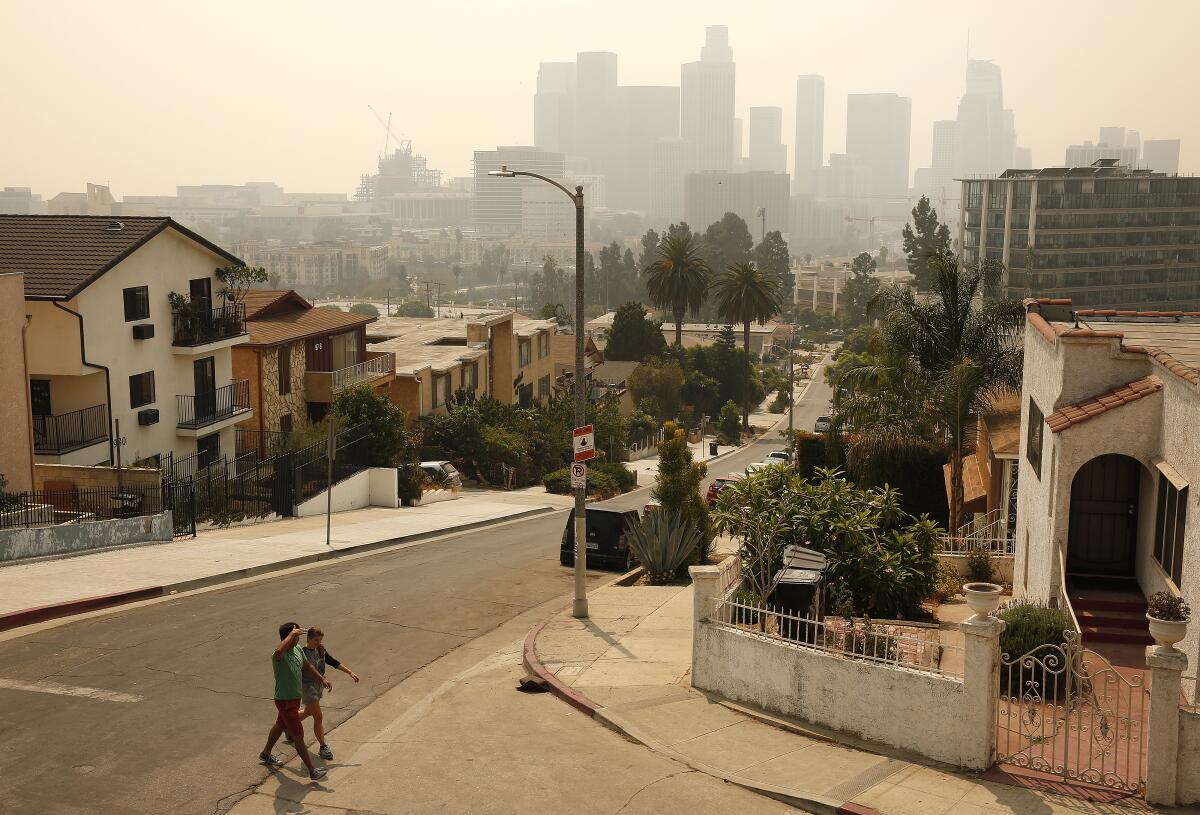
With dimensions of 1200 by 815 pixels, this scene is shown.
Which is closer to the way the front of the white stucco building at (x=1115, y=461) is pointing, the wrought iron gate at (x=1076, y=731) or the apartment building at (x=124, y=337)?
the wrought iron gate

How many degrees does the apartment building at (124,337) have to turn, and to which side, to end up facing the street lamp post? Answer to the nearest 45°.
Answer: approximately 45° to its right

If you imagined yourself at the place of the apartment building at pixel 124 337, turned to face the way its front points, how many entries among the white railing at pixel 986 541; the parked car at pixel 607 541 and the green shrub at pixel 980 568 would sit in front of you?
3

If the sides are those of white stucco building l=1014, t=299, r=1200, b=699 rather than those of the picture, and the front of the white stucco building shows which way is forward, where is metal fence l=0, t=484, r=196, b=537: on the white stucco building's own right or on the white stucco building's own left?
on the white stucco building's own right

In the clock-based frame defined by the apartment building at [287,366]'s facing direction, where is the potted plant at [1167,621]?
The potted plant is roughly at 1 o'clock from the apartment building.

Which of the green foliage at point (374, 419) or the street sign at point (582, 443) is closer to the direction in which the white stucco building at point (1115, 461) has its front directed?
the street sign

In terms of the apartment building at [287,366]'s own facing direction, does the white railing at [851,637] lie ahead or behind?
ahead

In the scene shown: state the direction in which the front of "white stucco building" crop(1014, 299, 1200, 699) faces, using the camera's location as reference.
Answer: facing the viewer

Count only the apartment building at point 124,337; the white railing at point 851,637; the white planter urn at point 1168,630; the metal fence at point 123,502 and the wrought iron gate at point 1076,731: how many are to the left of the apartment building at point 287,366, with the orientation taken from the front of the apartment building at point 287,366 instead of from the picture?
0

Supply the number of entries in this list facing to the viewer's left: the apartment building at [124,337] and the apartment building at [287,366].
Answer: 0

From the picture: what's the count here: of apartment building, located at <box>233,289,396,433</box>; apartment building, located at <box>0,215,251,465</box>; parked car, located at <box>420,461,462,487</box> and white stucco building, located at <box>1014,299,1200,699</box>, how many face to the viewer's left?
0

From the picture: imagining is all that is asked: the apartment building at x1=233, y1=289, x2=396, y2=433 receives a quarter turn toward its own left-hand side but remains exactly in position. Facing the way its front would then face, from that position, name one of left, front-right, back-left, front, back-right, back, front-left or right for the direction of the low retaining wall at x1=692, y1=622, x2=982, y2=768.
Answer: back-right

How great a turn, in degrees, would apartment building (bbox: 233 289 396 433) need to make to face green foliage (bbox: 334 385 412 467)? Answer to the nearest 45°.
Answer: approximately 45° to its right
